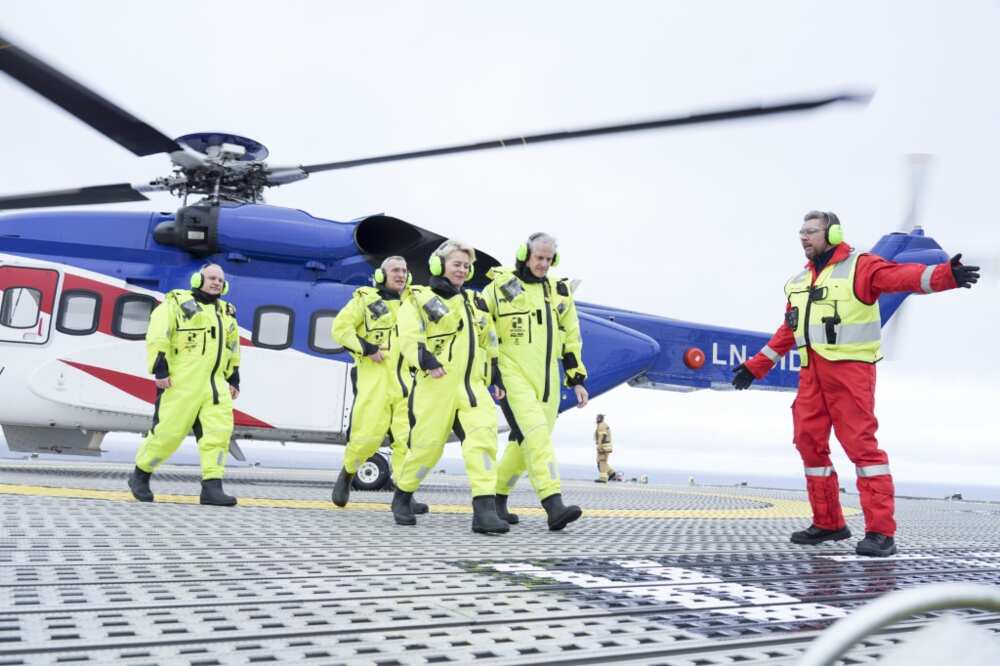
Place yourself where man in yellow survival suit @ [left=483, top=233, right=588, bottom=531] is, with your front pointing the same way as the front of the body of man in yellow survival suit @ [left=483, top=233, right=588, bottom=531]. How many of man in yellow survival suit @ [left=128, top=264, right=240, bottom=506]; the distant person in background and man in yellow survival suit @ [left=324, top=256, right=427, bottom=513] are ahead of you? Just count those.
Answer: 0

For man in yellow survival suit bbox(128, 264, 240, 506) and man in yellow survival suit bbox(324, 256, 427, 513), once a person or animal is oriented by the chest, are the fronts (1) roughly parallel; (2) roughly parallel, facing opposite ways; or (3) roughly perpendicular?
roughly parallel

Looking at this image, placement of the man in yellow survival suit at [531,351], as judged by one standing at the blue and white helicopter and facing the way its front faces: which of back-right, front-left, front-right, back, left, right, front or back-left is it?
back-left

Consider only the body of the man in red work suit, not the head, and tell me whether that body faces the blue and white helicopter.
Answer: no

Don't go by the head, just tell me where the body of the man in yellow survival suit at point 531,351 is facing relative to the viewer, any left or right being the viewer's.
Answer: facing the viewer and to the right of the viewer

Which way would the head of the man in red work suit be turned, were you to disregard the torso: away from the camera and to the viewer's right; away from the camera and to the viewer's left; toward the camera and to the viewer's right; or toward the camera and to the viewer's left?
toward the camera and to the viewer's left

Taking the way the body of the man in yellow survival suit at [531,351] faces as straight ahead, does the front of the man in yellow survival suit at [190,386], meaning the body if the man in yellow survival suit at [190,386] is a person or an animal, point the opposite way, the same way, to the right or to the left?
the same way

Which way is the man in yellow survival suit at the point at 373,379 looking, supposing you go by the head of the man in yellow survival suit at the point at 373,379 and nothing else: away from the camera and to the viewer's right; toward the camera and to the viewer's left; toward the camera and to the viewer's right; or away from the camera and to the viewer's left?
toward the camera and to the viewer's right

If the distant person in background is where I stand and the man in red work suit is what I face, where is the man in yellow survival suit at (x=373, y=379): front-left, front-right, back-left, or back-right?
front-right

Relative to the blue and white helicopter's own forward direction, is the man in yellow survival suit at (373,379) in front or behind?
in front

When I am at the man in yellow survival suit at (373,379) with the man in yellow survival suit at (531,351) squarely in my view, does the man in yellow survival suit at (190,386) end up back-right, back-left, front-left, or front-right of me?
back-right

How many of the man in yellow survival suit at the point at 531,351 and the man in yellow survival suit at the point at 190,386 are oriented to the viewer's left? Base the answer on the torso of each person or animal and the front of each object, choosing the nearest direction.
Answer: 0

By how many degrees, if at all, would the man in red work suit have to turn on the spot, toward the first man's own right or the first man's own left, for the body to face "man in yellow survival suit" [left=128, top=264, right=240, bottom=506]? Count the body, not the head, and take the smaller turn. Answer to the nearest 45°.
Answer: approximately 45° to the first man's own right

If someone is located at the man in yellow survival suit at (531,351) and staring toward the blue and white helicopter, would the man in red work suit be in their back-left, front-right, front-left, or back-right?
back-right

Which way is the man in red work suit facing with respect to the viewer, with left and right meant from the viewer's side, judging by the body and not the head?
facing the viewer and to the left of the viewer

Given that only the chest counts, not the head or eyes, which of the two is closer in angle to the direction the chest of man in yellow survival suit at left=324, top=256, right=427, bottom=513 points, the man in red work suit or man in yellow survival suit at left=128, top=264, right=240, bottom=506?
the man in red work suit

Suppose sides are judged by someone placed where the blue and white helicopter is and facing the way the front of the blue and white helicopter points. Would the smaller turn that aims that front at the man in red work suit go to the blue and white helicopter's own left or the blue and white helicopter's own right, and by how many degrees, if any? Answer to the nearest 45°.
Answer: approximately 135° to the blue and white helicopter's own left

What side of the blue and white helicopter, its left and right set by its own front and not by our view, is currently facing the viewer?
left
